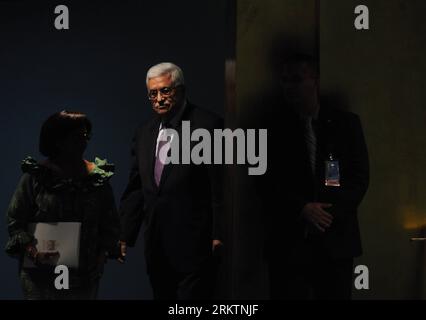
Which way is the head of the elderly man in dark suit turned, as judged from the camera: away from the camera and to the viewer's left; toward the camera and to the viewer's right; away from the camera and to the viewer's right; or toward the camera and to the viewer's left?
toward the camera and to the viewer's left

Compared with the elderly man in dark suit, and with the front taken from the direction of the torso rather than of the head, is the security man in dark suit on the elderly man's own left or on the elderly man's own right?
on the elderly man's own left

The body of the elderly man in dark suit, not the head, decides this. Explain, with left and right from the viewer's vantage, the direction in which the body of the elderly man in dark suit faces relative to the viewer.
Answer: facing the viewer and to the left of the viewer

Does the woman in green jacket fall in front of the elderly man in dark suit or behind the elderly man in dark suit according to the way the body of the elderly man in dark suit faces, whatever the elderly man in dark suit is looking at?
in front

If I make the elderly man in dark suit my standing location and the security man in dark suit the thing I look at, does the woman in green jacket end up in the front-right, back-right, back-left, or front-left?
back-right

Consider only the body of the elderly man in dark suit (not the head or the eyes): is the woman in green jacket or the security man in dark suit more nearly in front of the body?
the woman in green jacket
